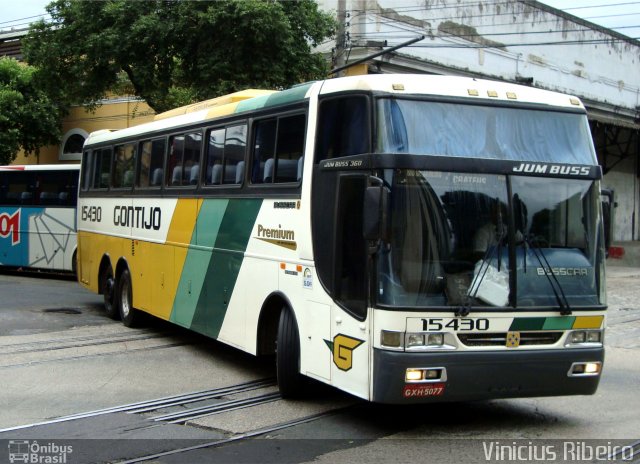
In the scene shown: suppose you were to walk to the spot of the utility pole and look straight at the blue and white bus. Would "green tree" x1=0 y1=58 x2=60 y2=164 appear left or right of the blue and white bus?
right

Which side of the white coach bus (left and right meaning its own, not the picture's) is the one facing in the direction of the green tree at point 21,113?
back

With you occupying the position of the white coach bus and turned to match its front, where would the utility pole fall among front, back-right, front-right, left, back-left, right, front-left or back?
back-left

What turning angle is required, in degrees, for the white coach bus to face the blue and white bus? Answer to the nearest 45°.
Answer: approximately 180°

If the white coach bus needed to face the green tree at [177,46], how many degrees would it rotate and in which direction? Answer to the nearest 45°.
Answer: approximately 135° to its left

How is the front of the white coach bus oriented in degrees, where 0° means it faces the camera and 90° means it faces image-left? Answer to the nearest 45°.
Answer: approximately 315°
